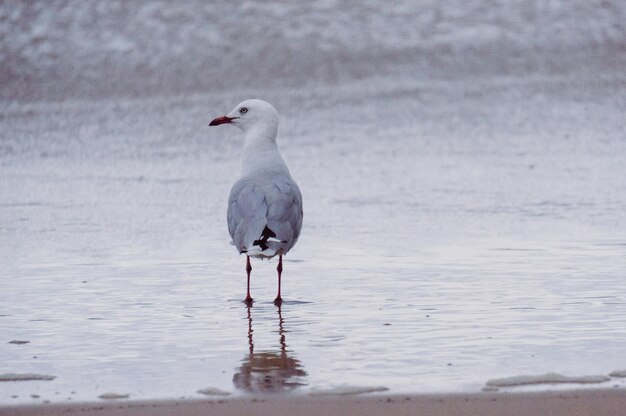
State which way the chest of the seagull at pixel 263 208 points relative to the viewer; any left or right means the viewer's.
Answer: facing away from the viewer
